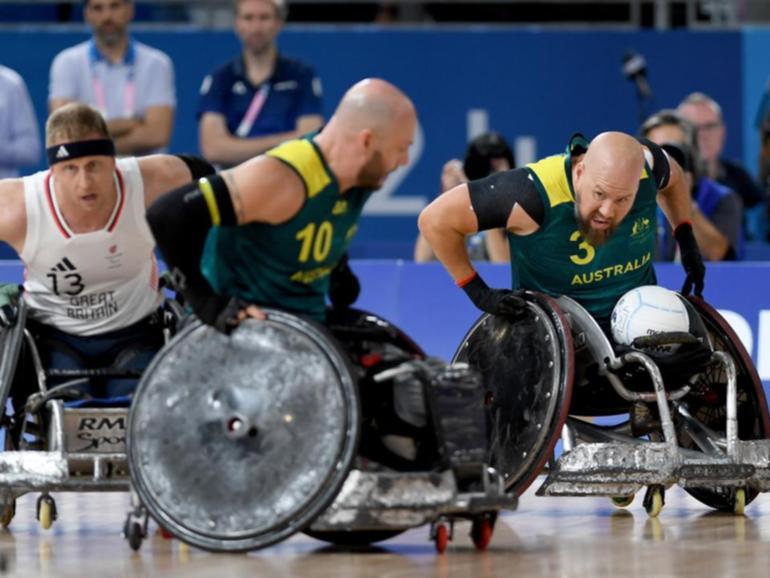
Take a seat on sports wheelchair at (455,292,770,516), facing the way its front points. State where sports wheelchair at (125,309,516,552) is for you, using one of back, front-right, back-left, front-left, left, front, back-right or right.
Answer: right

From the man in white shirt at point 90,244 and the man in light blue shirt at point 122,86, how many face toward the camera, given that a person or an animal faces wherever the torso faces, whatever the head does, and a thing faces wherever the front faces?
2

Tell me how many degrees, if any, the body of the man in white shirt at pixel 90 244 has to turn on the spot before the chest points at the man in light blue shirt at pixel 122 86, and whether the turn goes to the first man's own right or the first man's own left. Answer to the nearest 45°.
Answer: approximately 180°

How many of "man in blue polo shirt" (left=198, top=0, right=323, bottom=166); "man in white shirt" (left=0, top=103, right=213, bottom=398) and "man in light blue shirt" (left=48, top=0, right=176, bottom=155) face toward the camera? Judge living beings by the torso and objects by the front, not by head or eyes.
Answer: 3

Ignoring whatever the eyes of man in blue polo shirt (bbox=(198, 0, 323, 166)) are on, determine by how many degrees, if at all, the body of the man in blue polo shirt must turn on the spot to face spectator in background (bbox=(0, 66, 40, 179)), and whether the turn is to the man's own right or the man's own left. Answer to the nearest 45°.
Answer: approximately 90° to the man's own right

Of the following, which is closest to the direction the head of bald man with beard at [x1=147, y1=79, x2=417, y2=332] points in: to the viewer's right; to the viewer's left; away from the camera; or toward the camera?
to the viewer's right

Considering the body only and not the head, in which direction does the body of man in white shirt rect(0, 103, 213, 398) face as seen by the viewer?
toward the camera

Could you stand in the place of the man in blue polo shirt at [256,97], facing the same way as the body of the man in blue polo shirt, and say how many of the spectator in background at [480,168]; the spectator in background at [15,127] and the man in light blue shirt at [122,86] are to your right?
2

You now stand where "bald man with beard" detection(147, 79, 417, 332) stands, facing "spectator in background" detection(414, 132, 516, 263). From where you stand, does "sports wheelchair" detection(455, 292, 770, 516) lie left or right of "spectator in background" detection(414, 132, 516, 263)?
right

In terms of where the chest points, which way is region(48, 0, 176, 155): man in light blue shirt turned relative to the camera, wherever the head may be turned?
toward the camera
